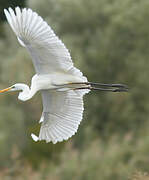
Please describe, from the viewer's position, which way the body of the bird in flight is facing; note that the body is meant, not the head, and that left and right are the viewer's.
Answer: facing to the left of the viewer
